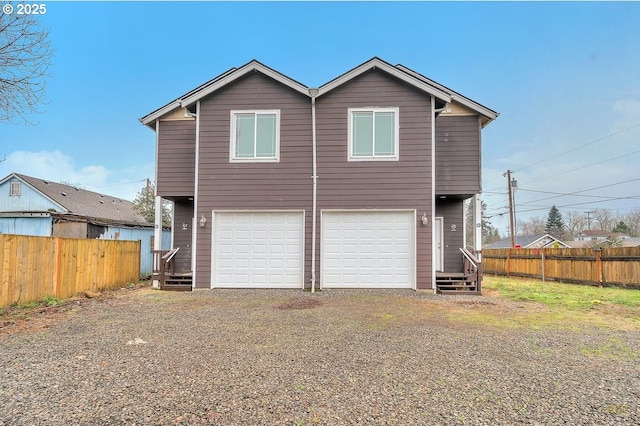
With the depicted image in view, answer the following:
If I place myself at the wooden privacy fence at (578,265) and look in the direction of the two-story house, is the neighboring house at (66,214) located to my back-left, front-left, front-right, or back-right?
front-right

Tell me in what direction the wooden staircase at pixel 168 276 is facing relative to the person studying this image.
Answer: facing the viewer

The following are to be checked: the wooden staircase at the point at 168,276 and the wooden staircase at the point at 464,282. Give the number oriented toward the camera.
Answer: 2

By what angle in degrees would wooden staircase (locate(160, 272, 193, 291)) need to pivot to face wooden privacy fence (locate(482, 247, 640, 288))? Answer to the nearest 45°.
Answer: approximately 90° to its left

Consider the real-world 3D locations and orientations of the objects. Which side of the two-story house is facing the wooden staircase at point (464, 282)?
left

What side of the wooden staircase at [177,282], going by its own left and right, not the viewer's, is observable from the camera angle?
front

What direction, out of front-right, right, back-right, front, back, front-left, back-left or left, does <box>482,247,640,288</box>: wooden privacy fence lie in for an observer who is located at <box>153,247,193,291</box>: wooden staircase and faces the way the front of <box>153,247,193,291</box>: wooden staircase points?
left

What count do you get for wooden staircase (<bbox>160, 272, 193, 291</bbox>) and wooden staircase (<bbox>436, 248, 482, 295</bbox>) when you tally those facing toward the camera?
2

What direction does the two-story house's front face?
toward the camera

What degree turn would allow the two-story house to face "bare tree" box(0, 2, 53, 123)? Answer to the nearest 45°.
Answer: approximately 45° to its right
